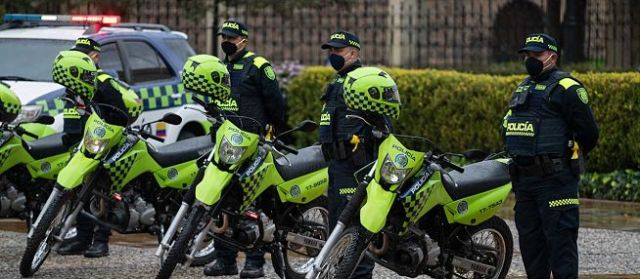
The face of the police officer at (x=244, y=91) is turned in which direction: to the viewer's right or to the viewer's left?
to the viewer's left

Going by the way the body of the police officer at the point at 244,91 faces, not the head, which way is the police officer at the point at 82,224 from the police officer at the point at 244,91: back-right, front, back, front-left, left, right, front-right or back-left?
right

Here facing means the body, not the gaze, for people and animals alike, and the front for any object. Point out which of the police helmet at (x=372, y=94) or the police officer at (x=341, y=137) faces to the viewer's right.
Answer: the police helmet

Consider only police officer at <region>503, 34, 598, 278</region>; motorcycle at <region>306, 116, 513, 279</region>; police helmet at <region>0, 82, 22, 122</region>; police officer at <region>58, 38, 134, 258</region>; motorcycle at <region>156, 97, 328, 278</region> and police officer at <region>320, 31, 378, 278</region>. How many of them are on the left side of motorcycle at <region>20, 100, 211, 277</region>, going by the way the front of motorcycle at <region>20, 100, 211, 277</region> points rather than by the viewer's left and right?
4

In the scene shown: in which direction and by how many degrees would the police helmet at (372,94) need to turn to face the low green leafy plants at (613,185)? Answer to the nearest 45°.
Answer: approximately 90° to its left

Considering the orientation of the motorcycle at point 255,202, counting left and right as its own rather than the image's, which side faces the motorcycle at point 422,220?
left

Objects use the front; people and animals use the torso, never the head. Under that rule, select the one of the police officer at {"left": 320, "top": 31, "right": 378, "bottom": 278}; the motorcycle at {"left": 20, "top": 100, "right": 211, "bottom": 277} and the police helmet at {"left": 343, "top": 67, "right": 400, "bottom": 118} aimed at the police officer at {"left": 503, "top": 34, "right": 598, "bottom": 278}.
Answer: the police helmet

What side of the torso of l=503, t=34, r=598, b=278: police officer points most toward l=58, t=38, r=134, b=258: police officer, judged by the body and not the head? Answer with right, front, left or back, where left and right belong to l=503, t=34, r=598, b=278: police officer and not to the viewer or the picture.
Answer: right

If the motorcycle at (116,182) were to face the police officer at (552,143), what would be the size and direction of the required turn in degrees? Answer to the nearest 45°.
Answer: approximately 90° to its left

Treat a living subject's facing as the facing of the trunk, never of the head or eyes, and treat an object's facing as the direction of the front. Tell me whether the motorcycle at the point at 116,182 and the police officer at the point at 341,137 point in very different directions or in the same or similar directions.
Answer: same or similar directions

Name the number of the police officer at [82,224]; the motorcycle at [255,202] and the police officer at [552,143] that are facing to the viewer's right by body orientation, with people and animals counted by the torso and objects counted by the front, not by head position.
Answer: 0

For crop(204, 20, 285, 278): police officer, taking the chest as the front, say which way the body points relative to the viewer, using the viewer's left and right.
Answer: facing the viewer and to the left of the viewer
